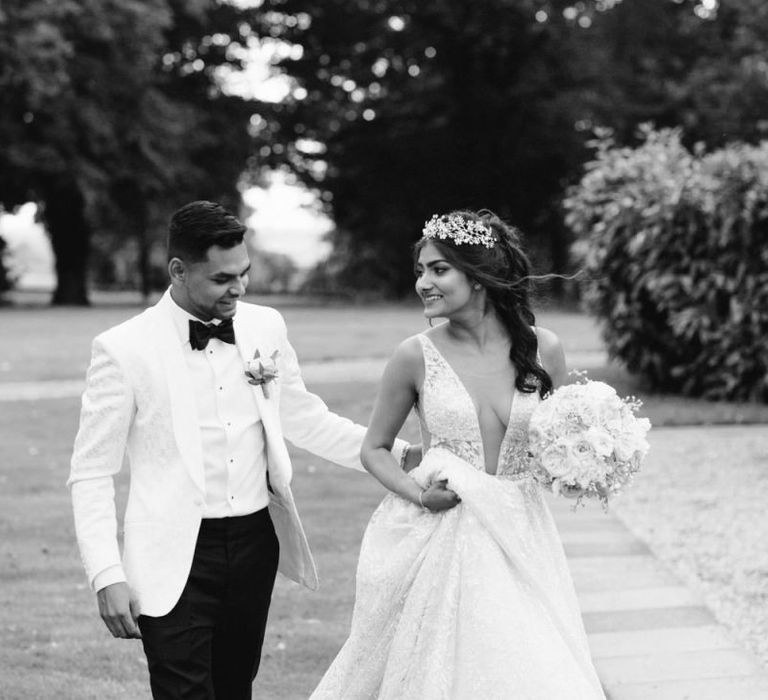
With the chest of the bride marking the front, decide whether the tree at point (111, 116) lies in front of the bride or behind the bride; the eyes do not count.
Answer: behind

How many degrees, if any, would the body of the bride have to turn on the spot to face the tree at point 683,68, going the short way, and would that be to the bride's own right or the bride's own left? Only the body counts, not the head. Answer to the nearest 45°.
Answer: approximately 180°

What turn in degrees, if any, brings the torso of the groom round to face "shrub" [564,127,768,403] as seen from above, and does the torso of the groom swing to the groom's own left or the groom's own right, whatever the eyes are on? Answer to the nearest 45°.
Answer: approximately 90° to the groom's own left

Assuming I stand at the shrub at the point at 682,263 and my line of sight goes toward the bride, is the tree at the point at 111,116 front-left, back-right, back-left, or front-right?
back-right

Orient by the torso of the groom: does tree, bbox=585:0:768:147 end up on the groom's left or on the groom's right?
on the groom's left

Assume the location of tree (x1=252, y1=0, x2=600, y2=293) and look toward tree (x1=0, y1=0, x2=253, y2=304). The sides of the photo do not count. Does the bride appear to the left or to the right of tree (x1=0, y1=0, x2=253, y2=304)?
left

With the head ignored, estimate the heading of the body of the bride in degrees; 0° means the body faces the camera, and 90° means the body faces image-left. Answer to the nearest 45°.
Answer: approximately 0°

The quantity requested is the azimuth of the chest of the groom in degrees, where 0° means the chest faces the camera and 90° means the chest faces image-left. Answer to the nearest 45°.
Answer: approximately 315°

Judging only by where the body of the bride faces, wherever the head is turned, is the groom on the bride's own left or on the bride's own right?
on the bride's own right

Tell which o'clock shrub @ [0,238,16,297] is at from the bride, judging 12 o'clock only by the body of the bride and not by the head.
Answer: The shrub is roughly at 5 o'clock from the bride.

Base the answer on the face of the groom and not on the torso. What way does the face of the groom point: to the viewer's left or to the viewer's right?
to the viewer's right

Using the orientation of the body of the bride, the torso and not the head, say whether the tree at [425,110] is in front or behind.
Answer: behind

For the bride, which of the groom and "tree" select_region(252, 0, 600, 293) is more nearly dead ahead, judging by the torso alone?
the groom

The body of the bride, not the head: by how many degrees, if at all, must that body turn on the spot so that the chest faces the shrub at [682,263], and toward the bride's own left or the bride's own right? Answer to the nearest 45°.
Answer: approximately 180°

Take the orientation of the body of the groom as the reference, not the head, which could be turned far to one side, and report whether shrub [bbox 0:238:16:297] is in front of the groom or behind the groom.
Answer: behind
